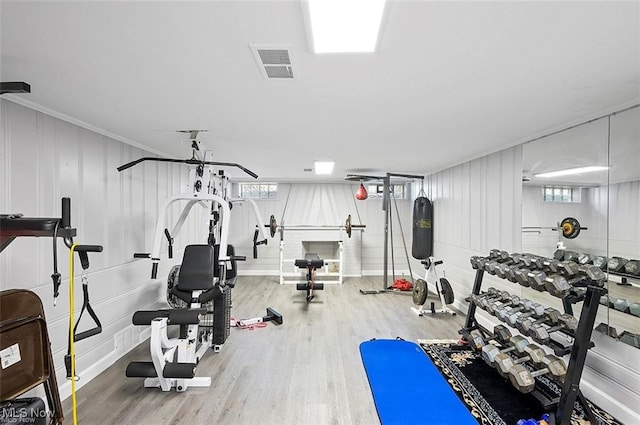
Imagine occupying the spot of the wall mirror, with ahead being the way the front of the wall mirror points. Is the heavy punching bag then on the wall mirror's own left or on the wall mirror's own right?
on the wall mirror's own right

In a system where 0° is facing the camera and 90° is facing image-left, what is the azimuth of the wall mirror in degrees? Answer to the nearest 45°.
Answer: approximately 45°

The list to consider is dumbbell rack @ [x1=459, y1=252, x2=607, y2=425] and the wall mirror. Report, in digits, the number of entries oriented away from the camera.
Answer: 0

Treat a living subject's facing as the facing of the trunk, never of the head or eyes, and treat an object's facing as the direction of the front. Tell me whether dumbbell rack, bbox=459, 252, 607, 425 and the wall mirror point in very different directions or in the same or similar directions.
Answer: same or similar directions

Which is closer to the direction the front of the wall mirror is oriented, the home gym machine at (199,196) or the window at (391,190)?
the home gym machine

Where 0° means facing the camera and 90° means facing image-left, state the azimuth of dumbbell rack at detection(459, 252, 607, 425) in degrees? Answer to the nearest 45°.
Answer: approximately 45°

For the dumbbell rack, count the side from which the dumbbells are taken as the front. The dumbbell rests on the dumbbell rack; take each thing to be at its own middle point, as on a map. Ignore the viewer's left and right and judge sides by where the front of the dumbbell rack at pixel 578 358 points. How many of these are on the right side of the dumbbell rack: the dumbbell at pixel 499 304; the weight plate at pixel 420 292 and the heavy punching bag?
3
